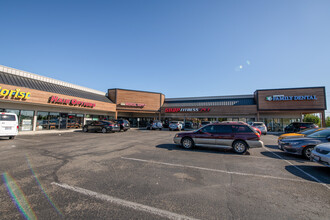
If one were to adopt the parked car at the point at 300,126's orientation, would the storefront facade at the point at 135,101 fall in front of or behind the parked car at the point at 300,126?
in front

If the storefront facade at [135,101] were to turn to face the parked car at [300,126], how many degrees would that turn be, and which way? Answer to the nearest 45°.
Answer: approximately 45° to its left

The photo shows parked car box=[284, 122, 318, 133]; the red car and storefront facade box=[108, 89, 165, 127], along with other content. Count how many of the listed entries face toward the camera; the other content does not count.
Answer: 1

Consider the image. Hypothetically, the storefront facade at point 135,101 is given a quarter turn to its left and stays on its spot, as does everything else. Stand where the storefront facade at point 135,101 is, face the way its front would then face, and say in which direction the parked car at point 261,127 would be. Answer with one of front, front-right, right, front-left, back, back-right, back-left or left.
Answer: front-right

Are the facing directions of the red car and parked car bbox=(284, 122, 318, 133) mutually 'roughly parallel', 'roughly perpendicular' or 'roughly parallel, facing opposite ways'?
roughly parallel

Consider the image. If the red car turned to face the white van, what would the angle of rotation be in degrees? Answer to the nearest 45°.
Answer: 0° — it already faces it

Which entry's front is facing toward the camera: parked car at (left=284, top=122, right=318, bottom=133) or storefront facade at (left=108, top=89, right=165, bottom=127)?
the storefront facade

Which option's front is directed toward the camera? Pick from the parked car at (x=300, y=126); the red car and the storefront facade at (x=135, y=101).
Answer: the storefront facade

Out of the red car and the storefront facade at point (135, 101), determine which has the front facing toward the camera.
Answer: the storefront facade

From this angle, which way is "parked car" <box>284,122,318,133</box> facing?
to the viewer's left

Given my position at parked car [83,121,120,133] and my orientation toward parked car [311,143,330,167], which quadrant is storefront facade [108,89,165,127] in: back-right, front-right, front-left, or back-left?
back-left

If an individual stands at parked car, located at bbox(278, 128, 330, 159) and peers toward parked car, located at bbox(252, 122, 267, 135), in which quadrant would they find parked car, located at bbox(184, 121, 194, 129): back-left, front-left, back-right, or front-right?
front-left

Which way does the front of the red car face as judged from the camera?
facing to the left of the viewer

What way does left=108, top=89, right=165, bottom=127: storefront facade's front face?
toward the camera
